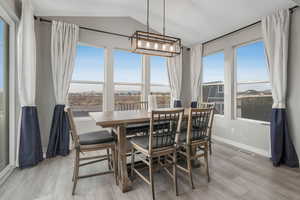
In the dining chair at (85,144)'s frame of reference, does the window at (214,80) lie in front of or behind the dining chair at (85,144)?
in front

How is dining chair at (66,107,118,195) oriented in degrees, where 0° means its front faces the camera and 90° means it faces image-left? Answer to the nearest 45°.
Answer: approximately 270°

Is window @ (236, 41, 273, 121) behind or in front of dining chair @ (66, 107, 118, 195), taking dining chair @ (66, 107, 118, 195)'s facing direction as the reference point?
in front

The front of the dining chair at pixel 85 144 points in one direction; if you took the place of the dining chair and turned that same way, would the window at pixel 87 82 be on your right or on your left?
on your left

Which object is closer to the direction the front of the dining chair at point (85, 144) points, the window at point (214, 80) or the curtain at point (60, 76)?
the window

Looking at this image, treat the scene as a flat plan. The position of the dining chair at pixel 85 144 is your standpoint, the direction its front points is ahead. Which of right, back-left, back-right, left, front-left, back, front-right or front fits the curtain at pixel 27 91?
back-left

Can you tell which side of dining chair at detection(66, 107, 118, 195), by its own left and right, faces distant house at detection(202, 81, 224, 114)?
front

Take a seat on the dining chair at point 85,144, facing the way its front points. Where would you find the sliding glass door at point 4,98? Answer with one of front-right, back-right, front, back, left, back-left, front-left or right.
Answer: back-left

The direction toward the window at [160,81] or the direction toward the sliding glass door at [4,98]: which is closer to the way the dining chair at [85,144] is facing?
the window

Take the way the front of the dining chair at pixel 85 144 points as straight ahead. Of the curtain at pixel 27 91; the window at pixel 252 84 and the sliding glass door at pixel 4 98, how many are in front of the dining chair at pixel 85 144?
1

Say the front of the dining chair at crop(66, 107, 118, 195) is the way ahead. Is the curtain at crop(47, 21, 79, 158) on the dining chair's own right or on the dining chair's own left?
on the dining chair's own left

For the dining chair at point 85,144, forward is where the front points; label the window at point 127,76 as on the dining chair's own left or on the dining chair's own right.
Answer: on the dining chair's own left

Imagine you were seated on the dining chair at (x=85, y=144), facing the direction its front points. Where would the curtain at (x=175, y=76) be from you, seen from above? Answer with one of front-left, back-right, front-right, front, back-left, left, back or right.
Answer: front-left
